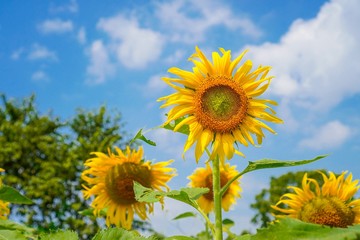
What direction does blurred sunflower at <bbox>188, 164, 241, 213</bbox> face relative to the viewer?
toward the camera

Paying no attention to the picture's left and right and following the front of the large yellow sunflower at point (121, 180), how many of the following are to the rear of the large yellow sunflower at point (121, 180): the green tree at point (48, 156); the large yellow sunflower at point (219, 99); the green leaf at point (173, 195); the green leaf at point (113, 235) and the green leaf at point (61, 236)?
1

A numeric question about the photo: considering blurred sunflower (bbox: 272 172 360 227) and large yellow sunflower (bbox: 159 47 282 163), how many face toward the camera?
2

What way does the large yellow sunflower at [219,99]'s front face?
toward the camera

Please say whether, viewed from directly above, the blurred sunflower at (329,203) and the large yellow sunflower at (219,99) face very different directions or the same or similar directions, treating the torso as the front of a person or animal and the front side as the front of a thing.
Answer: same or similar directions

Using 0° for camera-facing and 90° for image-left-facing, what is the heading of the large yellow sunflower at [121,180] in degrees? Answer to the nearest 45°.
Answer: approximately 0°

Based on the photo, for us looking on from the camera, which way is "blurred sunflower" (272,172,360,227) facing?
facing the viewer

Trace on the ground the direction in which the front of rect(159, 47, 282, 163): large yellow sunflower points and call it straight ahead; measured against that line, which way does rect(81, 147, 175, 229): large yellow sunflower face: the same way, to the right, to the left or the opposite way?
the same way
